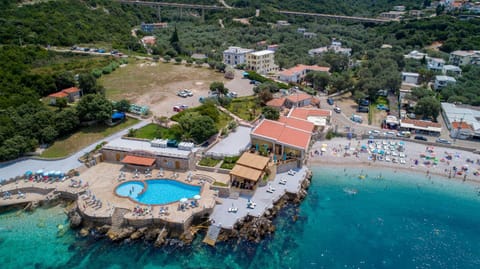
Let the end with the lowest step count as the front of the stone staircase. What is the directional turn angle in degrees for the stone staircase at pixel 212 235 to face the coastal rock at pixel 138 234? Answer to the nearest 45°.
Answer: approximately 45° to its right

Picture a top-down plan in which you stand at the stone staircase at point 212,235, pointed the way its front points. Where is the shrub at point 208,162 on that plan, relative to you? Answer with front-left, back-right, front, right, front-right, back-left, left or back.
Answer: back-right

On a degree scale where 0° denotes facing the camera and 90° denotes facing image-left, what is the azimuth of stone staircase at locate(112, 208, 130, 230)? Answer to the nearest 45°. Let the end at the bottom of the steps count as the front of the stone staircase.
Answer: approximately 0°

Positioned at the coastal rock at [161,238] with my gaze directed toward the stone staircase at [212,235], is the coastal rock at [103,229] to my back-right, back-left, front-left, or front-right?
back-left

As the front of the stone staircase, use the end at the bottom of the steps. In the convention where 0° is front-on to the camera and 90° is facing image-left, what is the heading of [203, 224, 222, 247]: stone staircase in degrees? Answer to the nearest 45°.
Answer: approximately 45°

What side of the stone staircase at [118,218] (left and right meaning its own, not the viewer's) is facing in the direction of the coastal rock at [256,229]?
left

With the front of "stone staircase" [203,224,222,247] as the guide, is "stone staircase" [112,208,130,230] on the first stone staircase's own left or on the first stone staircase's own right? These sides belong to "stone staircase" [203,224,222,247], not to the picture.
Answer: on the first stone staircase's own right

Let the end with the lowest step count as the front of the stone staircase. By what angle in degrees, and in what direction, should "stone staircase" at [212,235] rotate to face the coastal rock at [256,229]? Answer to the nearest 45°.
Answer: approximately 135° to its left

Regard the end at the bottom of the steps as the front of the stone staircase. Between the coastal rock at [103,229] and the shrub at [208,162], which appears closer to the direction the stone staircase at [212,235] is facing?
the coastal rock

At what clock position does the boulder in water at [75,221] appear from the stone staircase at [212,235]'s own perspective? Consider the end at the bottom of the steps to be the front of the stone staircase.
The boulder in water is roughly at 2 o'clock from the stone staircase.

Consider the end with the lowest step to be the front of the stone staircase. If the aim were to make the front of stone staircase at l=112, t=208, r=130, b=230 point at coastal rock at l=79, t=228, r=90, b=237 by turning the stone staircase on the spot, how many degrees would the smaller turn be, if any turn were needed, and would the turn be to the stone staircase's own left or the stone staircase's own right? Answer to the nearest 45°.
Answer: approximately 90° to the stone staircase's own right

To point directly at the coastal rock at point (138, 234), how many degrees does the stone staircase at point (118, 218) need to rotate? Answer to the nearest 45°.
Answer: approximately 45° to its left
